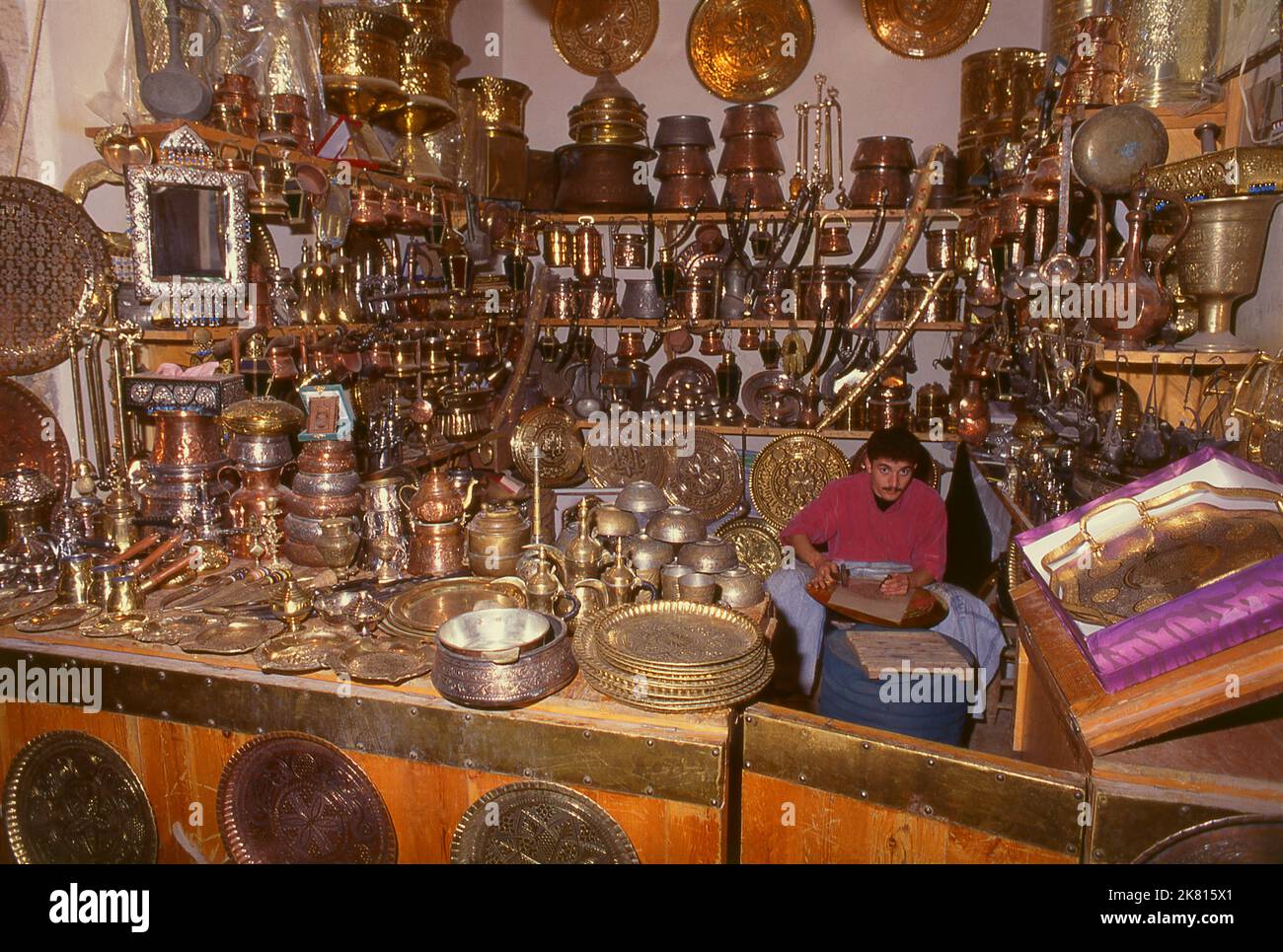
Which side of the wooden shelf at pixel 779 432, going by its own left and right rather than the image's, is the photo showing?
front

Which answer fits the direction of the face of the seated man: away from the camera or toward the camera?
toward the camera

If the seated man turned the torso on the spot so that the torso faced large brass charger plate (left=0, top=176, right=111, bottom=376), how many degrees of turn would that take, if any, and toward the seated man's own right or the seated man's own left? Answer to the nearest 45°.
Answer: approximately 45° to the seated man's own right

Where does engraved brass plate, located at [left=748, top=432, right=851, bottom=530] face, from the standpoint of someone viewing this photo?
facing the viewer

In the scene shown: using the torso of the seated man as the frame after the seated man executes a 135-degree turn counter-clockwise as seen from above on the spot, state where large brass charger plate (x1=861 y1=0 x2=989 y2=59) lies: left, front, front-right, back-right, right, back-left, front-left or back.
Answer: front-left

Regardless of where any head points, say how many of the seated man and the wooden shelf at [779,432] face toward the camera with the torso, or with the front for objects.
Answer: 2

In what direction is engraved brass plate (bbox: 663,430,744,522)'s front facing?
toward the camera

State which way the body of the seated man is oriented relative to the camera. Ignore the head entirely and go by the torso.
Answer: toward the camera

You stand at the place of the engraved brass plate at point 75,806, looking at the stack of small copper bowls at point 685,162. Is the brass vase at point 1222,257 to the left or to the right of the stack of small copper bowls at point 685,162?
right
